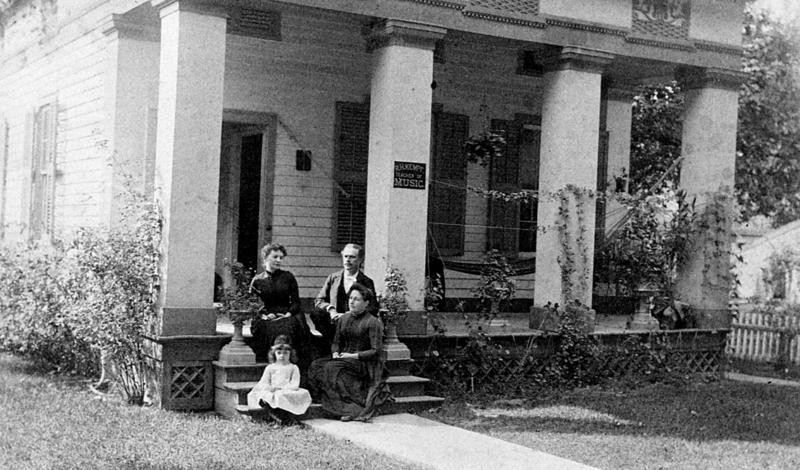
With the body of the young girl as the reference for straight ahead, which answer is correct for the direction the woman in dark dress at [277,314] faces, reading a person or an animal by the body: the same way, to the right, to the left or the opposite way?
the same way

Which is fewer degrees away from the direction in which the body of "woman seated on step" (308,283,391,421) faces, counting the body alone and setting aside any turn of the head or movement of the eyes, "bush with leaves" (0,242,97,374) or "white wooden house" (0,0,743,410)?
the bush with leaves

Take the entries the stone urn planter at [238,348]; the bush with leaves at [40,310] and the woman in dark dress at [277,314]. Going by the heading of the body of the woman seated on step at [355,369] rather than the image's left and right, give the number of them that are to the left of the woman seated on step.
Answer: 0

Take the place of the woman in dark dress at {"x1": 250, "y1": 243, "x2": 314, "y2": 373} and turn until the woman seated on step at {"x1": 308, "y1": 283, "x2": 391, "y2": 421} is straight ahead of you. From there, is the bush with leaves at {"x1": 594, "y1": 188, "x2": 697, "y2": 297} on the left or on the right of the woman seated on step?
left

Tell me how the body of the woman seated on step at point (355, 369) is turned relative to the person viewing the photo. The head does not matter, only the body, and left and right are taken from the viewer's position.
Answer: facing the viewer and to the left of the viewer

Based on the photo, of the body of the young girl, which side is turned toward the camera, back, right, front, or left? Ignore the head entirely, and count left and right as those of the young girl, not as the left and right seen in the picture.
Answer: front

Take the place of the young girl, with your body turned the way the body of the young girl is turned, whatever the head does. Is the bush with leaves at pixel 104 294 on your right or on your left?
on your right

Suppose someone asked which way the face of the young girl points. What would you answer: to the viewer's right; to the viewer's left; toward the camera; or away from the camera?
toward the camera

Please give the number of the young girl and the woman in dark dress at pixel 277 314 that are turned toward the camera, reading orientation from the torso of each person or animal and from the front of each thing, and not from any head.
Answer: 2

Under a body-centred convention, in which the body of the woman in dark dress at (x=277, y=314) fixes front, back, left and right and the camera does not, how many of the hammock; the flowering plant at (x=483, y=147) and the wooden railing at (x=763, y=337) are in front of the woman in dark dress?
0

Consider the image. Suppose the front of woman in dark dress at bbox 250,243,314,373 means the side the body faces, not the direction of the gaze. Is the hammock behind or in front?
behind

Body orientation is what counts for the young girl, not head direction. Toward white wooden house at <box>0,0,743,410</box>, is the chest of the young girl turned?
no

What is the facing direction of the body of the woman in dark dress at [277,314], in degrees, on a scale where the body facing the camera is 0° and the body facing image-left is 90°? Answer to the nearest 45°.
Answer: approximately 0°

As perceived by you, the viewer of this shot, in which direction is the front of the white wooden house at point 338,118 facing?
facing the viewer and to the right of the viewer

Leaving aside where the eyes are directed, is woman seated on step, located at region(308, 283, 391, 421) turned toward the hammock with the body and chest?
no

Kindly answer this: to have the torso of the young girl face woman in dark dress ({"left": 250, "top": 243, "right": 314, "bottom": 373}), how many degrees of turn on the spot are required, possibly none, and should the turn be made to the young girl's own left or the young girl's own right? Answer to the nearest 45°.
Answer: approximately 180°
